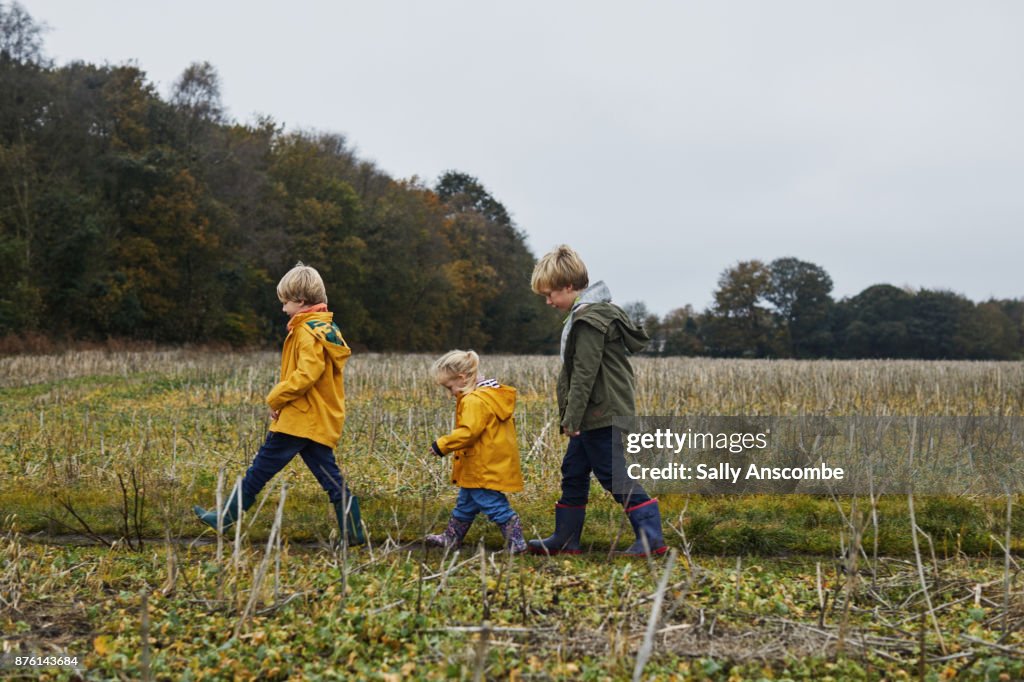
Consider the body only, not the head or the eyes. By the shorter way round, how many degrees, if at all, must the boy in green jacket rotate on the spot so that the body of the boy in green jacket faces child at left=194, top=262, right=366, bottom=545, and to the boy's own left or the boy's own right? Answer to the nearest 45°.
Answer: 0° — they already face them

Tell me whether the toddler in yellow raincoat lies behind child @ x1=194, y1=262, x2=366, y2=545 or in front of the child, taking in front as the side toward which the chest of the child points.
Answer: behind

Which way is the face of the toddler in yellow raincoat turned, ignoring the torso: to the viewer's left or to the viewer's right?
to the viewer's left

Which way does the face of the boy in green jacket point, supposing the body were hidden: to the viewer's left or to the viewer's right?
to the viewer's left

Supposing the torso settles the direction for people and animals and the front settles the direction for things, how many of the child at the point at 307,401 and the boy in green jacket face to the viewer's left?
2

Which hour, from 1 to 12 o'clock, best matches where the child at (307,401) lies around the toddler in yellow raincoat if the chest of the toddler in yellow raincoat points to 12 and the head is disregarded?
The child is roughly at 12 o'clock from the toddler in yellow raincoat.

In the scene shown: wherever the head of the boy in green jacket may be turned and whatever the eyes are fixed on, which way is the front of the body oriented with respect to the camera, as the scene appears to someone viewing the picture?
to the viewer's left

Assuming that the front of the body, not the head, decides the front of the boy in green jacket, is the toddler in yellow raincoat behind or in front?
in front

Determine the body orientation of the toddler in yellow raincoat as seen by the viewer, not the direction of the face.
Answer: to the viewer's left

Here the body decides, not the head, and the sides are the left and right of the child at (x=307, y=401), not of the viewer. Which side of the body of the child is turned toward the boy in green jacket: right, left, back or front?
back

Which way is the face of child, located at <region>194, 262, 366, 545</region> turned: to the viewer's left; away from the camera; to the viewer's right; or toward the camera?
to the viewer's left

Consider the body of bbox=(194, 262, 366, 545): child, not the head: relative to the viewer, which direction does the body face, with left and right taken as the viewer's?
facing to the left of the viewer
